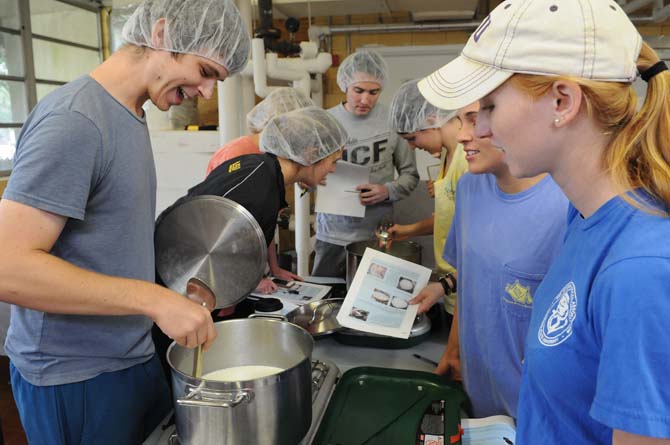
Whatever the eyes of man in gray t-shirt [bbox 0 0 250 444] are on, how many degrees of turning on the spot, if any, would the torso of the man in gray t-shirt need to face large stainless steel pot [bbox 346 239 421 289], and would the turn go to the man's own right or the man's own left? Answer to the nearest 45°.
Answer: approximately 45° to the man's own left

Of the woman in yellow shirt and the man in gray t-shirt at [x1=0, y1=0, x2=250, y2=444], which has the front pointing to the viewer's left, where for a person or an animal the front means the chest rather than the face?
the woman in yellow shirt

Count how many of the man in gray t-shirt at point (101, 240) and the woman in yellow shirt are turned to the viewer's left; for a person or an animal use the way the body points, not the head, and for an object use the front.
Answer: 1

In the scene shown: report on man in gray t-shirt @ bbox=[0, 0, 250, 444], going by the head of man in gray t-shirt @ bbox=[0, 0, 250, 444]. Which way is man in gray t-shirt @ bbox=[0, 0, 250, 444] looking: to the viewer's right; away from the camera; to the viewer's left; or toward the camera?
to the viewer's right

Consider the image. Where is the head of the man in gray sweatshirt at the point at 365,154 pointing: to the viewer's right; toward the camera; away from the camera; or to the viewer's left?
toward the camera

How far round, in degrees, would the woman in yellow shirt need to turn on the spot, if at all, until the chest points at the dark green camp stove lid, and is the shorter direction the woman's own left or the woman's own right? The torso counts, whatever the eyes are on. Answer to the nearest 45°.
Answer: approximately 90° to the woman's own left

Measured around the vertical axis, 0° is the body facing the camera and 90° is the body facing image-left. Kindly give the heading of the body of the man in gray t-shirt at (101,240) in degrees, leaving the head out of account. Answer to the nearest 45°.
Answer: approximately 270°

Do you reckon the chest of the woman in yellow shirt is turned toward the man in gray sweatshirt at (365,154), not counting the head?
no

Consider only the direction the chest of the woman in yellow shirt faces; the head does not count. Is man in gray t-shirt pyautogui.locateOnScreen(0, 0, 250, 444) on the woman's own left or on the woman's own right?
on the woman's own left

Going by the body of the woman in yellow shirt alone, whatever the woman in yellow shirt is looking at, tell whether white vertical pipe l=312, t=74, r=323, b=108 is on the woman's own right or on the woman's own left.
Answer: on the woman's own right

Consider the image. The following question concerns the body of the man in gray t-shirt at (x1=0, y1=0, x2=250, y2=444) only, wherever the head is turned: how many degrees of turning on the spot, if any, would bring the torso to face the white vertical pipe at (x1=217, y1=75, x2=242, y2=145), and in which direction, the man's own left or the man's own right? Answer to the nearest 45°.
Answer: approximately 90° to the man's own left

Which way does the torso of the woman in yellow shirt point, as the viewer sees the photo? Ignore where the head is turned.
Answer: to the viewer's left

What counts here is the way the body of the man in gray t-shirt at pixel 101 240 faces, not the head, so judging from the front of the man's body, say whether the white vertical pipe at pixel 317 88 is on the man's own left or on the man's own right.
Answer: on the man's own left

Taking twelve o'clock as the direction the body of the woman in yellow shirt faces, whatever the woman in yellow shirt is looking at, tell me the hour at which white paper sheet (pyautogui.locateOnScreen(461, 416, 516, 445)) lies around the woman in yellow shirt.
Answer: The white paper sheet is roughly at 9 o'clock from the woman in yellow shirt.

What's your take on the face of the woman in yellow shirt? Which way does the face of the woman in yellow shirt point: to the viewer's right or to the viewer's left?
to the viewer's left
